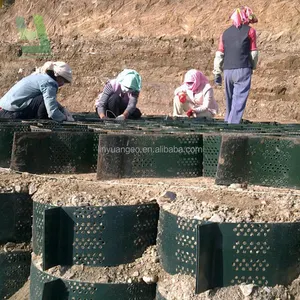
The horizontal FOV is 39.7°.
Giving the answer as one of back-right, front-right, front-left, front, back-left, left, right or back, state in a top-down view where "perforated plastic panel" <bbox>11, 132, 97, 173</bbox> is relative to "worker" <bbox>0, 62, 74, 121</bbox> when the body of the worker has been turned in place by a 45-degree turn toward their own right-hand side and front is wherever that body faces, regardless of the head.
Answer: front-right

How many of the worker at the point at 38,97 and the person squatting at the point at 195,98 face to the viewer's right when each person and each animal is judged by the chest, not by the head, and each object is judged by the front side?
1

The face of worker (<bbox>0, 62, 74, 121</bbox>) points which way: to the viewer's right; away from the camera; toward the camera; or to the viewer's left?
to the viewer's right

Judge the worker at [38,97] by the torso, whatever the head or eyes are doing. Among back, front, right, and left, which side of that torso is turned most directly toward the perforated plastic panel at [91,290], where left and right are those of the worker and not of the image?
right

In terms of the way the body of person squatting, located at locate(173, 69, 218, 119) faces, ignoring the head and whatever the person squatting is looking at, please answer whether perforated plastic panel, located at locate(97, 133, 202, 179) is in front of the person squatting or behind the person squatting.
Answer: in front

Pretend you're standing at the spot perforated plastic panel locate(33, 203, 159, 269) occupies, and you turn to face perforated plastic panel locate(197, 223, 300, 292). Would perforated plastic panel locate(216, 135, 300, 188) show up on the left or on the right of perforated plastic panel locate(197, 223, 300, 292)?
left

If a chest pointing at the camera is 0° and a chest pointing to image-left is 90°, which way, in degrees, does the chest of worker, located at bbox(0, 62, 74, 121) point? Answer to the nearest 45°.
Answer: approximately 270°

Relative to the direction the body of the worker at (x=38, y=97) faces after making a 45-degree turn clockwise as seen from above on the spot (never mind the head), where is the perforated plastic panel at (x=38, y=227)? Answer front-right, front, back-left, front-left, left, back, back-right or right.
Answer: front-right

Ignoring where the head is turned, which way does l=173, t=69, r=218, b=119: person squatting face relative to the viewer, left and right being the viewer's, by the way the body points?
facing the viewer and to the left of the viewer

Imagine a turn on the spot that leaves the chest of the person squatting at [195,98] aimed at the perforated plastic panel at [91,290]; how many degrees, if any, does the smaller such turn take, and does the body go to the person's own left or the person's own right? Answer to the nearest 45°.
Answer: approximately 45° to the person's own left

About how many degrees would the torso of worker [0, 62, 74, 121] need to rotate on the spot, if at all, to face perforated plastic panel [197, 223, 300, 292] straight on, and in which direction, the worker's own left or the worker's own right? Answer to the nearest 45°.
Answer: approximately 90° to the worker's own right
